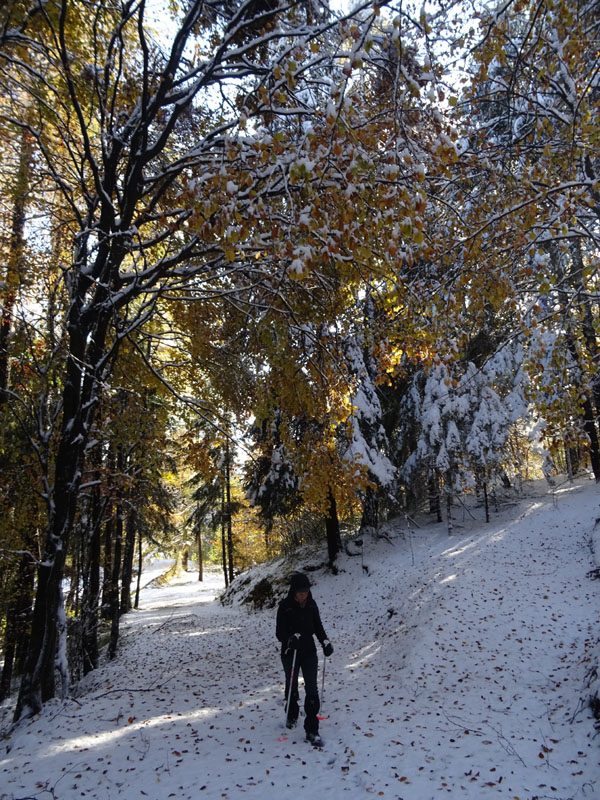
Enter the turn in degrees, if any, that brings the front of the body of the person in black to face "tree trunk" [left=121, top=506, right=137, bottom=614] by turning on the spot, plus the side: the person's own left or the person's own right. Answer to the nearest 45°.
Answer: approximately 135° to the person's own right

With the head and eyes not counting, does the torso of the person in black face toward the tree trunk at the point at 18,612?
no

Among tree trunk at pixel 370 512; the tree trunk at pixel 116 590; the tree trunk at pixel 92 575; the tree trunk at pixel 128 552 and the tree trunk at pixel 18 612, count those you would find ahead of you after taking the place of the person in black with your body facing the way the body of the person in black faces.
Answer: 0

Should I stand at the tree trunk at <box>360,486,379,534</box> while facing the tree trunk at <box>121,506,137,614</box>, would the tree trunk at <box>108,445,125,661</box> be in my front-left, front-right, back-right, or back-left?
front-left

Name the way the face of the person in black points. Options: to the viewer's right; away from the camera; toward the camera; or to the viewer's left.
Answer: toward the camera

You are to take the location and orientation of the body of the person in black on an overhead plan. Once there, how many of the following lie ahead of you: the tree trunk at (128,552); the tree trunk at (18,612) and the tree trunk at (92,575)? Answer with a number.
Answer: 0

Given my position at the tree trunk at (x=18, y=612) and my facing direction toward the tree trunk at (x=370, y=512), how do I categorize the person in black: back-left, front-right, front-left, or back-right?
front-right

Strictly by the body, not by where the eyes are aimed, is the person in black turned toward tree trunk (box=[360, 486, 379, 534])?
no

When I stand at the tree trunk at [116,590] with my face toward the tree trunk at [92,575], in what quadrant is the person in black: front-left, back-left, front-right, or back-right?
front-left

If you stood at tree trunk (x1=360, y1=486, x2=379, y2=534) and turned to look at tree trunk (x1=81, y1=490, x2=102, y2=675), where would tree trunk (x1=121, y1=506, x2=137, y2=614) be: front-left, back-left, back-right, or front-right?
front-right

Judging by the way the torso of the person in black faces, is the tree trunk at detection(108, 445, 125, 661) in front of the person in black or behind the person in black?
behind

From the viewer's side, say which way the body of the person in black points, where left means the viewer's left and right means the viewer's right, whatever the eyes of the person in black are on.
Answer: facing the viewer
